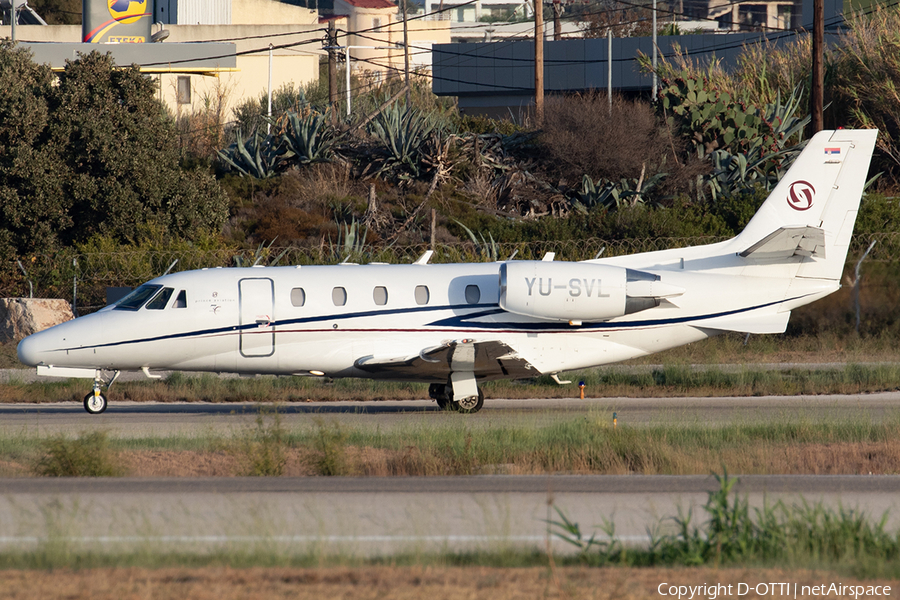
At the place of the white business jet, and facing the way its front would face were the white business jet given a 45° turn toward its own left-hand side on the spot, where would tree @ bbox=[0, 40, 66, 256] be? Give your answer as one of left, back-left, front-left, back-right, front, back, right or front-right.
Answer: right

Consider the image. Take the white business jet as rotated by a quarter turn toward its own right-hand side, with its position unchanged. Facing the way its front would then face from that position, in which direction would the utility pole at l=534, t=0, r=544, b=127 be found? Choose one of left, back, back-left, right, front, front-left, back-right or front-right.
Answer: front

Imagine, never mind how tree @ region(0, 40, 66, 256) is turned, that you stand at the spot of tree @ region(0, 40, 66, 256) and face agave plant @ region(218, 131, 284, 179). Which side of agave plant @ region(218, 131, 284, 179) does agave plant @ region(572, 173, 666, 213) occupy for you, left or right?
right

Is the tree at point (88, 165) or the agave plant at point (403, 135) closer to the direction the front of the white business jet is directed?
the tree

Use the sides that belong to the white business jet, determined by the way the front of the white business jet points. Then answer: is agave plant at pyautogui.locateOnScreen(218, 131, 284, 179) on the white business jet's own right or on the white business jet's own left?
on the white business jet's own right

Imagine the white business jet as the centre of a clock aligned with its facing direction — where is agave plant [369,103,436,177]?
The agave plant is roughly at 3 o'clock from the white business jet.

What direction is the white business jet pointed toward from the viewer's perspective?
to the viewer's left

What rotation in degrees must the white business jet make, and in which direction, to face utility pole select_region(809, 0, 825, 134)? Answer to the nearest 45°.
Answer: approximately 135° to its right

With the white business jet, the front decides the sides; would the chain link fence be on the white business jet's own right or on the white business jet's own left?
on the white business jet's own right

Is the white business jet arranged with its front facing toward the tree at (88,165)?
no
